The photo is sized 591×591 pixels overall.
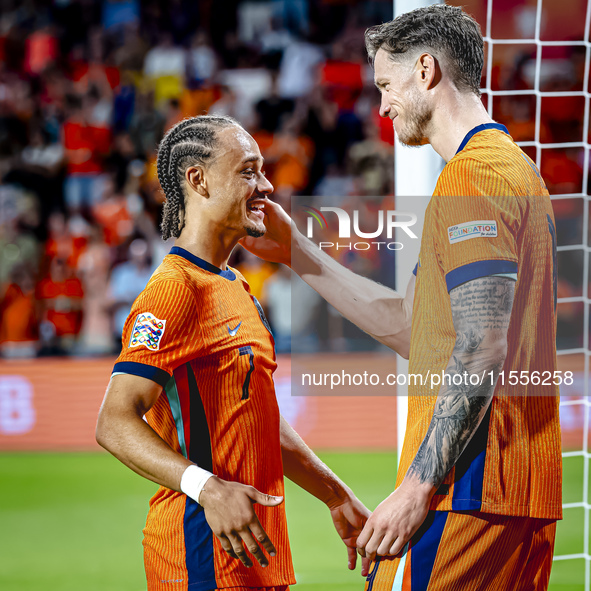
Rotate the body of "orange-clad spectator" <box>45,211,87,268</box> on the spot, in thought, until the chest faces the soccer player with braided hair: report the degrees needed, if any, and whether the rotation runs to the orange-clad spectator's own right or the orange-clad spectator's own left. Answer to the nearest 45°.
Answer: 0° — they already face them

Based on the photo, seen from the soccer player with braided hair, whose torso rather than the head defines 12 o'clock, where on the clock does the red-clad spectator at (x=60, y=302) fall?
The red-clad spectator is roughly at 7 o'clock from the soccer player with braided hair.

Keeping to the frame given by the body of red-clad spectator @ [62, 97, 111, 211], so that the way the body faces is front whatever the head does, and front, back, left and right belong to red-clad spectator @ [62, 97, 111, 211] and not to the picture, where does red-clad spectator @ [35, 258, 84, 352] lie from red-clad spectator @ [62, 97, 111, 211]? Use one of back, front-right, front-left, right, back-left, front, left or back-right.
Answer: front

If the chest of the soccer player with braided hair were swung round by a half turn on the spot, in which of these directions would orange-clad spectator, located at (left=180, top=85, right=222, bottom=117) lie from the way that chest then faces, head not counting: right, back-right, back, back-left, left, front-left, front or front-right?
front-right

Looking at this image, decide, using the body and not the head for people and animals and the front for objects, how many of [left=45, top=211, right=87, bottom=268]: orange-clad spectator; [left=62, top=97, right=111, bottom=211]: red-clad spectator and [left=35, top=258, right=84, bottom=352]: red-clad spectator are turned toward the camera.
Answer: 3

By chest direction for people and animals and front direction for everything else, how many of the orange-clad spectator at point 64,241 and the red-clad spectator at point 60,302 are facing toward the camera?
2

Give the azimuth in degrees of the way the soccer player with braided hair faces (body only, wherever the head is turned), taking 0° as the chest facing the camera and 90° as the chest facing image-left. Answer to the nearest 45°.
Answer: approximately 315°

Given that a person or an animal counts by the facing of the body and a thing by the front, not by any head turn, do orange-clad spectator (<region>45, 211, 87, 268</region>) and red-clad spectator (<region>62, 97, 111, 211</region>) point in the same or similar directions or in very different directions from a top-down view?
same or similar directions

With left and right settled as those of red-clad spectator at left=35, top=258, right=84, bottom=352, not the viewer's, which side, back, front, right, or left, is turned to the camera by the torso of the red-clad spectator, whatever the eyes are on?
front

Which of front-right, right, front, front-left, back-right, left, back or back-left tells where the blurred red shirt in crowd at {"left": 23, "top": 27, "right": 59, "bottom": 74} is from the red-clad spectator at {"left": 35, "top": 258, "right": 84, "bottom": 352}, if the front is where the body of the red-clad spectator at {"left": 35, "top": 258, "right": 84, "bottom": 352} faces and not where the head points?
back

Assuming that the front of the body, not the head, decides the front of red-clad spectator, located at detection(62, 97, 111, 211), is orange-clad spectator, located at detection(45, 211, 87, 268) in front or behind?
in front

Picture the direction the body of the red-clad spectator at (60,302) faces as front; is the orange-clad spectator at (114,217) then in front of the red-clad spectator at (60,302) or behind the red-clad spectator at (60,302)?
behind

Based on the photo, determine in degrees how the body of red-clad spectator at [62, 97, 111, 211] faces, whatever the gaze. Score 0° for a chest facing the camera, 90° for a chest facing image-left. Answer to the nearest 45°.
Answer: approximately 0°

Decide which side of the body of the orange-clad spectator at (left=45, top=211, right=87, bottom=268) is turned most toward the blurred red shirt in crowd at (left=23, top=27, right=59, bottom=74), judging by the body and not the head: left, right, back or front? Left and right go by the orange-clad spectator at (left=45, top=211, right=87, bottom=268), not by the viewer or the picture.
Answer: back

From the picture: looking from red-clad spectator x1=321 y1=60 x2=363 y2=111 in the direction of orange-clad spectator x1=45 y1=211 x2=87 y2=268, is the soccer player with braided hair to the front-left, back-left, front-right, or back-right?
front-left
